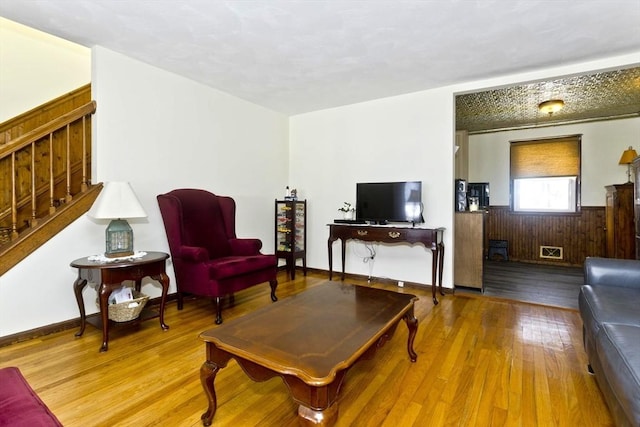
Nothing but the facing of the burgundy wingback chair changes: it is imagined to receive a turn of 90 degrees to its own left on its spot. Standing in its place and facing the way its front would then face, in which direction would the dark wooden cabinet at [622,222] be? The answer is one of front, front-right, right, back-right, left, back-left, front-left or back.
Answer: front-right

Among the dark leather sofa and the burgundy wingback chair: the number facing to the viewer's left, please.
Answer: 1

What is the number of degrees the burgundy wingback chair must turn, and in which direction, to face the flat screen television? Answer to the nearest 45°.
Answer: approximately 45° to its left

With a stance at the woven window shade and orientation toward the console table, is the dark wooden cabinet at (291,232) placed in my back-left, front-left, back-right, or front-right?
front-right

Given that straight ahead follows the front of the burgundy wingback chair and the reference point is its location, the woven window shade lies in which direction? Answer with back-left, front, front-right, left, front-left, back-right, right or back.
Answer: front-left

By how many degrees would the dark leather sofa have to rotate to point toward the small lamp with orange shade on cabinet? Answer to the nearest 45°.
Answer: approximately 90° to its right

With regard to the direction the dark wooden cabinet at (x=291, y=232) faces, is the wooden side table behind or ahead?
ahead

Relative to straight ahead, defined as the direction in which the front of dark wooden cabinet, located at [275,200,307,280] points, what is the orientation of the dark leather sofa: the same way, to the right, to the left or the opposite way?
to the right

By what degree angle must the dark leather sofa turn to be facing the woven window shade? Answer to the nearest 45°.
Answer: approximately 90° to its right

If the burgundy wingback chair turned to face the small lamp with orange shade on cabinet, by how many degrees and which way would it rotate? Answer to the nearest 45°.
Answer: approximately 45° to its left

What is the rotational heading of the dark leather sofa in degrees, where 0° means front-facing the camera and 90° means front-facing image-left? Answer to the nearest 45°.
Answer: approximately 90°

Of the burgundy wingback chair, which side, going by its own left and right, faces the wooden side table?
right

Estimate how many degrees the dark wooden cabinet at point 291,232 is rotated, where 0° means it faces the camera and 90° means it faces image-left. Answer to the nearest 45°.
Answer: approximately 45°

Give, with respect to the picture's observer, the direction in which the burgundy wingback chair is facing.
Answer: facing the viewer and to the right of the viewer
